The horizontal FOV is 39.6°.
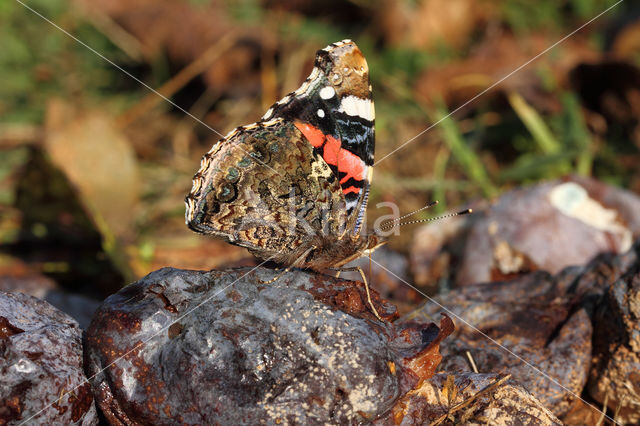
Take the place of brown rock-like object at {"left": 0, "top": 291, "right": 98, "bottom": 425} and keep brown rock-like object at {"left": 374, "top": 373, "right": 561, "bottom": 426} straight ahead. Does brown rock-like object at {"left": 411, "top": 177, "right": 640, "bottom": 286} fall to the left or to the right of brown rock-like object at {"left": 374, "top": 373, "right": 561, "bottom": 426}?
left

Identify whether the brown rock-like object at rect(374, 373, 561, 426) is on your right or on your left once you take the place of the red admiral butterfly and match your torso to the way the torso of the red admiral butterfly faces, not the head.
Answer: on your right

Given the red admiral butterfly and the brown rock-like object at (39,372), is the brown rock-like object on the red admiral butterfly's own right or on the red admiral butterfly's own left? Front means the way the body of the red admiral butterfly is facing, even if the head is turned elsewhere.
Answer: on the red admiral butterfly's own right

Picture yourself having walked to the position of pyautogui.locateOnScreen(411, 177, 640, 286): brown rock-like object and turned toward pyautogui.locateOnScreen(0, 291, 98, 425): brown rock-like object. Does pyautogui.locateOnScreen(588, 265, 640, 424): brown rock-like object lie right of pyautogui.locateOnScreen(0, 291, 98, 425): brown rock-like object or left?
left

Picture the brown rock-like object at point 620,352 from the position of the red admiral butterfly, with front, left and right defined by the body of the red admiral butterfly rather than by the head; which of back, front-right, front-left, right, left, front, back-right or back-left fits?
front-right

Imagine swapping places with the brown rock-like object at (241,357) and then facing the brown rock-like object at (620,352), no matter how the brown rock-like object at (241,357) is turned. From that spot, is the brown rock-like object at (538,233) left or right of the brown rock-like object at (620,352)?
left

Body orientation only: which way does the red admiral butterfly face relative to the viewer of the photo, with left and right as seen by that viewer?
facing to the right of the viewer
